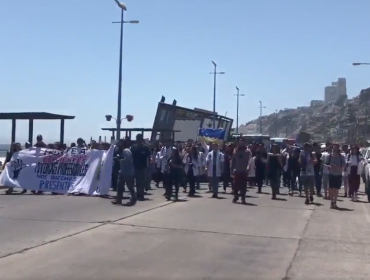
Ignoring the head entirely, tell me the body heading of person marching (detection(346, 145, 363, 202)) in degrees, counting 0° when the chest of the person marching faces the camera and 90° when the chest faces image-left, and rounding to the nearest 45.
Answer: approximately 0°

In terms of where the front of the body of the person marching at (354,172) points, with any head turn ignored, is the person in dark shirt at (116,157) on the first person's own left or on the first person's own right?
on the first person's own right

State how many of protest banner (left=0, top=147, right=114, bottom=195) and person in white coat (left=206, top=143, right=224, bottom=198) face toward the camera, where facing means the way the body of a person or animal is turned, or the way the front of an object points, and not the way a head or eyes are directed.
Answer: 2

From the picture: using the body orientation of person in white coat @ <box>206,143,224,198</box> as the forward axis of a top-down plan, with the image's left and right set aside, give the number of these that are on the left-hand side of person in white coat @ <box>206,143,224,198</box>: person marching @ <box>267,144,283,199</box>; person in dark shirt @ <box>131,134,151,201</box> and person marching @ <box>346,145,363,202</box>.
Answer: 2

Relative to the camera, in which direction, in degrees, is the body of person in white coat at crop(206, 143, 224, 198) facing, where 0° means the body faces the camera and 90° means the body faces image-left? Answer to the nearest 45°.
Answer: approximately 0°

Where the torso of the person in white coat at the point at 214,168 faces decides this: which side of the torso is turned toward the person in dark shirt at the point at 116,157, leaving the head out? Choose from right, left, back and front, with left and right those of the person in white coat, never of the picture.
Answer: right
